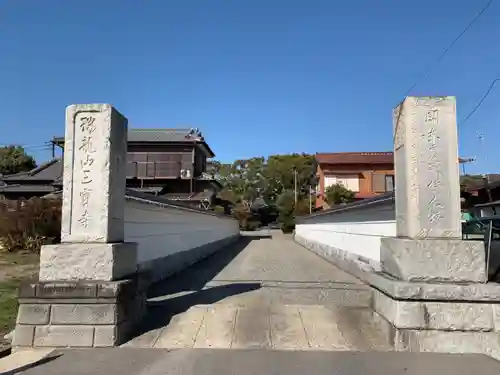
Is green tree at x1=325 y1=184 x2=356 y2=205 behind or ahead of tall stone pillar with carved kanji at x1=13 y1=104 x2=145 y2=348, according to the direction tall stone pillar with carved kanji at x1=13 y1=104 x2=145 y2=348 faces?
behind

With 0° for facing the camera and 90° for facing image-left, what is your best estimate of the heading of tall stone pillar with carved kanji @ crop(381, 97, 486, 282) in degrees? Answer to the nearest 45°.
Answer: approximately 0°

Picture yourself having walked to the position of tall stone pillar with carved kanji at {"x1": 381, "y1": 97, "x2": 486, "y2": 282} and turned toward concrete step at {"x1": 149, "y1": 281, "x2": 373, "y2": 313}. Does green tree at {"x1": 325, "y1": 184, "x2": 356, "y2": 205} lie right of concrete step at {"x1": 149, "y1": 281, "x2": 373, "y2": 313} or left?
right

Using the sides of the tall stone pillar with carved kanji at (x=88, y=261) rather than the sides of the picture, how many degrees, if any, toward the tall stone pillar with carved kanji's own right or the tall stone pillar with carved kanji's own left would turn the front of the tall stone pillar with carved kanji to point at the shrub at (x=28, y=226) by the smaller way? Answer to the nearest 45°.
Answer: approximately 180°

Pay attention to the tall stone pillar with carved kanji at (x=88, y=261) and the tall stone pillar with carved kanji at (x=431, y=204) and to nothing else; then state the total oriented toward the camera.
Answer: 2

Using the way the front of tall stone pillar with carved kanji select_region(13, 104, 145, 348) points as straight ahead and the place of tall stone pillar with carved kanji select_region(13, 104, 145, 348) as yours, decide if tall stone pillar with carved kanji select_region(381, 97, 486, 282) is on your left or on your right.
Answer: on your left

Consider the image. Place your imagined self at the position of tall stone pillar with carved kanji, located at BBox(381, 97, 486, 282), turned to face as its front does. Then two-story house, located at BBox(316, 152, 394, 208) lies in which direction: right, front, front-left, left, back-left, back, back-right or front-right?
back

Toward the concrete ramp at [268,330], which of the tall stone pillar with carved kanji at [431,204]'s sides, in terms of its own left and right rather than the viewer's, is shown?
right

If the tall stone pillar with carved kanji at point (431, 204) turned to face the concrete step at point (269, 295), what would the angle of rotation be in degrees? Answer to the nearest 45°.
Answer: approximately 135° to its right

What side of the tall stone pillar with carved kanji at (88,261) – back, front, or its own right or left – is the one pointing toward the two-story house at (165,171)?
back

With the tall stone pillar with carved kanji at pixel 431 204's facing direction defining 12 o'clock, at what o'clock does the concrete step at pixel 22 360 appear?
The concrete step is roughly at 2 o'clock from the tall stone pillar with carved kanji.
